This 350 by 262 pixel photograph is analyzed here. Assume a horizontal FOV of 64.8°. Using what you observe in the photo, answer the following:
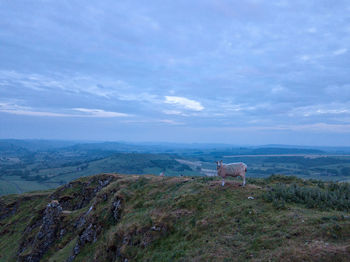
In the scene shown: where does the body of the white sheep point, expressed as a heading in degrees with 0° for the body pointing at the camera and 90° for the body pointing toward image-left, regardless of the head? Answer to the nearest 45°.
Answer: approximately 90°

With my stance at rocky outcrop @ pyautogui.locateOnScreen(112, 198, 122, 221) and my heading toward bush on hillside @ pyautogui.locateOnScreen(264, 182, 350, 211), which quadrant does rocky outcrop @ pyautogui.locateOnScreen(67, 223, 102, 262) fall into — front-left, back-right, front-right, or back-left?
back-right

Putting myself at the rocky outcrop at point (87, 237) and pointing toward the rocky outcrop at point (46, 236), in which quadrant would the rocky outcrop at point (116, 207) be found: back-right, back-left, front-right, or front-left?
back-right

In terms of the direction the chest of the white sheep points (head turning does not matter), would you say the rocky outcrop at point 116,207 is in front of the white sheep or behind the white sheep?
in front

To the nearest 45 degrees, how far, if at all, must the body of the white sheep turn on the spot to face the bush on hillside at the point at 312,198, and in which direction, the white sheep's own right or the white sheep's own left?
approximately 135° to the white sheep's own left

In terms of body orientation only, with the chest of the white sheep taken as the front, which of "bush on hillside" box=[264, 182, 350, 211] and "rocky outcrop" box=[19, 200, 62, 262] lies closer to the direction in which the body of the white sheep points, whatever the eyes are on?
the rocky outcrop

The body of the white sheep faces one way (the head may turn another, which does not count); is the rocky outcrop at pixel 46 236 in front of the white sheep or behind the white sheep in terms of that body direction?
in front

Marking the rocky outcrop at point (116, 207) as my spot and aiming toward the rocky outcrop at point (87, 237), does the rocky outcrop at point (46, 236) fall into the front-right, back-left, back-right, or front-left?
front-right
